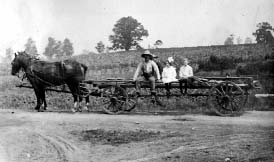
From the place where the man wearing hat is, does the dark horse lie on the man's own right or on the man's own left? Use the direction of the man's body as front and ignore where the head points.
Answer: on the man's own right

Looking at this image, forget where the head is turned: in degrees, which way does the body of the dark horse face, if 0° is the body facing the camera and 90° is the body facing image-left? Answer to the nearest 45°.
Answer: approximately 90°

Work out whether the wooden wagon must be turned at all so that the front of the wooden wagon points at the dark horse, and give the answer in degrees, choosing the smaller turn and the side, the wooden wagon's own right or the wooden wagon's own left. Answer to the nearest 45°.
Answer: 0° — it already faces it

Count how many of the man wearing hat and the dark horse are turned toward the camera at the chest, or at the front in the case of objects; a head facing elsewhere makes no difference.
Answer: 1

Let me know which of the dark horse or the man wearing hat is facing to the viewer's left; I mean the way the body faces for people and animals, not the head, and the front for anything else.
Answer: the dark horse

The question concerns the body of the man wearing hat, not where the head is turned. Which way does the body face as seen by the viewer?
toward the camera

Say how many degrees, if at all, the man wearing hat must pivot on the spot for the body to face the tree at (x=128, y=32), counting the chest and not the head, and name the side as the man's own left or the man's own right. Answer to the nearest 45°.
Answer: approximately 180°

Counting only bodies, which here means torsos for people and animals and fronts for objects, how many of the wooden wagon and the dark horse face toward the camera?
0

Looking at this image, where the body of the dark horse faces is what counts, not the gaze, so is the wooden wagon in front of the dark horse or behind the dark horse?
behind

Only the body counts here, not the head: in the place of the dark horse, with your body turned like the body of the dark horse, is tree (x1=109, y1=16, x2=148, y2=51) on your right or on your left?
on your right

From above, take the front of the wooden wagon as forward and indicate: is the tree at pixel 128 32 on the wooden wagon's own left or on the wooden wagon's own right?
on the wooden wagon's own right

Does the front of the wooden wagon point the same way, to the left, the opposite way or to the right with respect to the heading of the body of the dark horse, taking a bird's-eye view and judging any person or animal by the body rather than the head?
the same way

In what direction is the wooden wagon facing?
to the viewer's left
